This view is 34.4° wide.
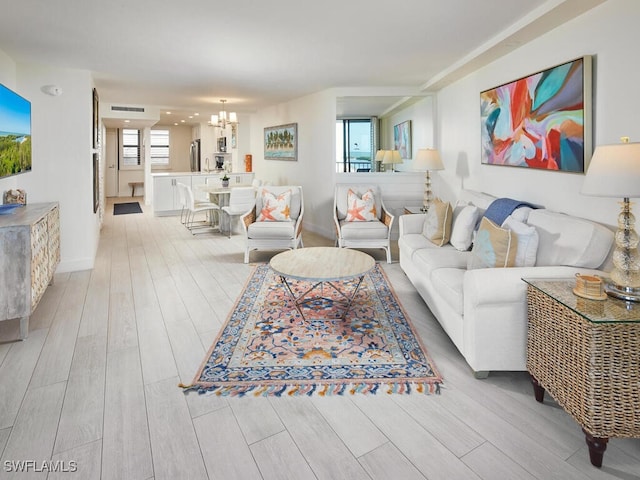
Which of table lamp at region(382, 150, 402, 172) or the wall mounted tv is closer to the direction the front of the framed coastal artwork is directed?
the wall mounted tv

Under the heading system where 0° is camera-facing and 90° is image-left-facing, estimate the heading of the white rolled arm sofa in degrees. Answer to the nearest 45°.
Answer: approximately 90°

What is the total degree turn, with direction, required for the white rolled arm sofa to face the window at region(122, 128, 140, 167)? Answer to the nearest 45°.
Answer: approximately 45° to its right

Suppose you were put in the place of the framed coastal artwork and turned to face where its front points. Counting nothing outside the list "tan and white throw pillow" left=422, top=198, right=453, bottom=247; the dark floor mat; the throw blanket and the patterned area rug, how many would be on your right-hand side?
1

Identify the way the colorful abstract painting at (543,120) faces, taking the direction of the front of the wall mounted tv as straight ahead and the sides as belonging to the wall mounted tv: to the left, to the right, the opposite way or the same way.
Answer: the opposite way

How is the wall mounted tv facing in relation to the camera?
to the viewer's right

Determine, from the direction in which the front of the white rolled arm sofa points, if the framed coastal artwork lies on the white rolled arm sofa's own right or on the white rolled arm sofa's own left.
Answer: on the white rolled arm sofa's own right

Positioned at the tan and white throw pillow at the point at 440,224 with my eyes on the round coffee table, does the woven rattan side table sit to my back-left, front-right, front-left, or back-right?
front-left

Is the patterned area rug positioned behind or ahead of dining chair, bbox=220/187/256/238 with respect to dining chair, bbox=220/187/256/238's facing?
behind

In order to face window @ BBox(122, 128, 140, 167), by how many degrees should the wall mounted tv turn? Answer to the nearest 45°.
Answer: approximately 90° to its left

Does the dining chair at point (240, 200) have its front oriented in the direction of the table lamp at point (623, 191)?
no

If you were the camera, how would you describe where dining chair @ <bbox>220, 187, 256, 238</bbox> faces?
facing away from the viewer and to the left of the viewer

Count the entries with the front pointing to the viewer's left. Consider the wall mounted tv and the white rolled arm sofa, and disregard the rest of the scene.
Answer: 1

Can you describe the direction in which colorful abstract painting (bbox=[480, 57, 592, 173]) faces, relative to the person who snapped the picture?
facing the viewer and to the left of the viewer
